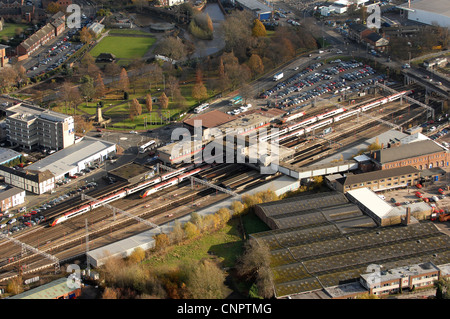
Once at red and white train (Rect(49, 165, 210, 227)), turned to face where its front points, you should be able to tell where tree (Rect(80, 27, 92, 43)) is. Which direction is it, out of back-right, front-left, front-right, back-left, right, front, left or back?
back-right

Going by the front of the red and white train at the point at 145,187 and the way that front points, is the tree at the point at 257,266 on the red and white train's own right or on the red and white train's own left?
on the red and white train's own left

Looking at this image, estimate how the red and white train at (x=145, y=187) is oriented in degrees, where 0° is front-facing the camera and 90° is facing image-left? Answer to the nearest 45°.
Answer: approximately 45°

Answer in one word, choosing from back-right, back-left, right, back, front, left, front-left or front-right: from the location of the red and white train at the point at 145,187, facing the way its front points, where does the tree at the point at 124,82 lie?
back-right

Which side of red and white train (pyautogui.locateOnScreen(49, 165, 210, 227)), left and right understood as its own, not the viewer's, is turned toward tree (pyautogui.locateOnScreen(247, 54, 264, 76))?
back

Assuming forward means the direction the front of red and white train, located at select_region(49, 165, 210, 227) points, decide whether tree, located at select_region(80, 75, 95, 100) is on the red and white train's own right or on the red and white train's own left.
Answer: on the red and white train's own right

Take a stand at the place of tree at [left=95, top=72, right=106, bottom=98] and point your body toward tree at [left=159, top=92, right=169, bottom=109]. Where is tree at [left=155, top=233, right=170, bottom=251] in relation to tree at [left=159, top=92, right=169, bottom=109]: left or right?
right
